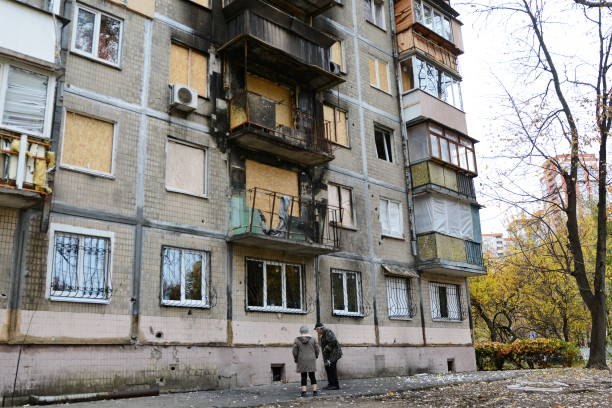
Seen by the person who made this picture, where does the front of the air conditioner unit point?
facing the viewer and to the right of the viewer

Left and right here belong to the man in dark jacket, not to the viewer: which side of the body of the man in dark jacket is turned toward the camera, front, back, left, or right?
left

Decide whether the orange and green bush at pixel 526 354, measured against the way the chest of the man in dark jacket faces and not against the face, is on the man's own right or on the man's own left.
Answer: on the man's own right

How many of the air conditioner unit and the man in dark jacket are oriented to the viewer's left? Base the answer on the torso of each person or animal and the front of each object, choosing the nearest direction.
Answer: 1
